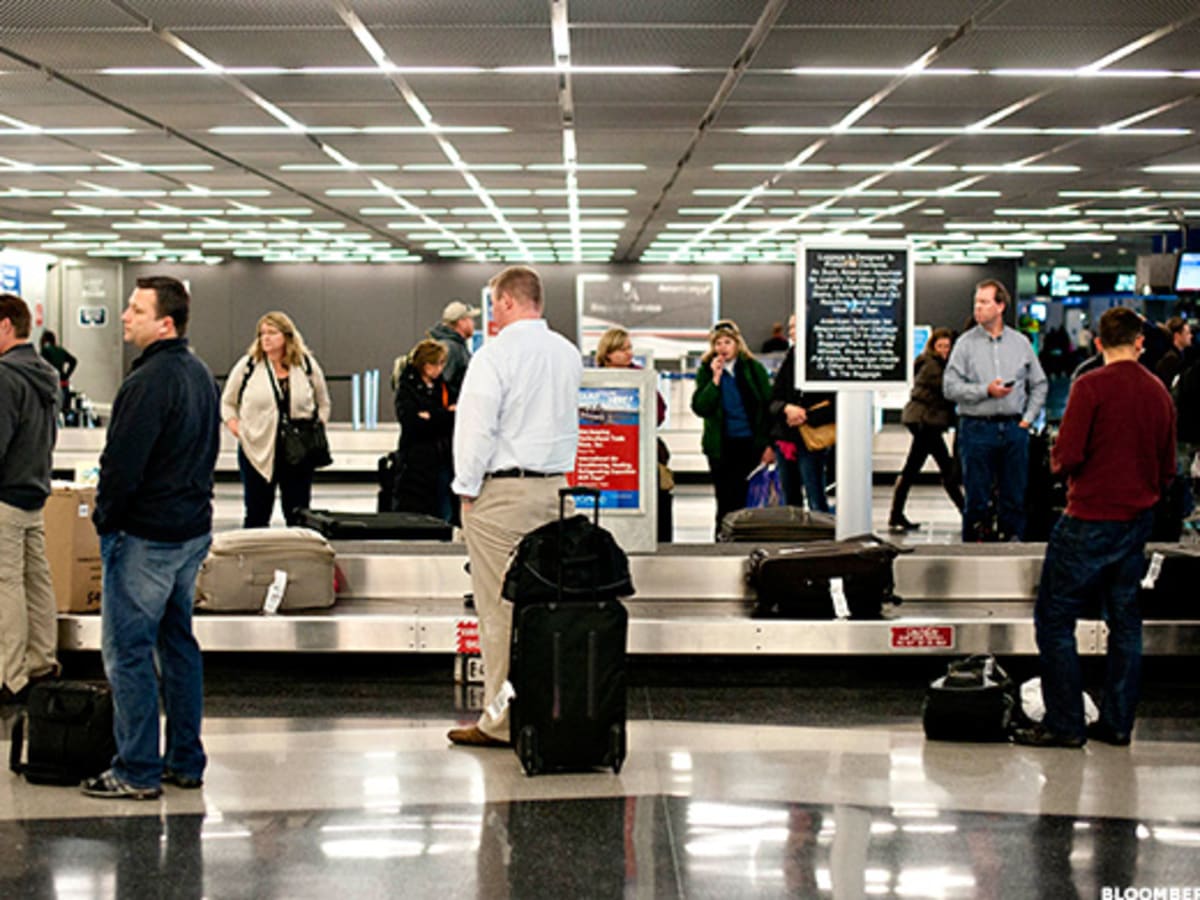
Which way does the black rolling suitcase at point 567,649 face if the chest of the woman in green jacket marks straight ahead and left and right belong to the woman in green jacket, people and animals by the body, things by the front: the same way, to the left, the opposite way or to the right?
the opposite way

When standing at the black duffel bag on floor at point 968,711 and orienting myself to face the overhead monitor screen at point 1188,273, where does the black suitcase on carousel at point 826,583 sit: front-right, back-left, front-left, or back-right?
front-left

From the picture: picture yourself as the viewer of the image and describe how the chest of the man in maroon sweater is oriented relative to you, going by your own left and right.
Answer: facing away from the viewer and to the left of the viewer

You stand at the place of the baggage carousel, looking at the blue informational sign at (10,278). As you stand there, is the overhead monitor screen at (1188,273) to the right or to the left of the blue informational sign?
right

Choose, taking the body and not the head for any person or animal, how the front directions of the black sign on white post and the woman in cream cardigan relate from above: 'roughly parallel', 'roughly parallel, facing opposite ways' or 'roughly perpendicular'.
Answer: roughly parallel

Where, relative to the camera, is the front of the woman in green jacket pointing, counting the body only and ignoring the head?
toward the camera

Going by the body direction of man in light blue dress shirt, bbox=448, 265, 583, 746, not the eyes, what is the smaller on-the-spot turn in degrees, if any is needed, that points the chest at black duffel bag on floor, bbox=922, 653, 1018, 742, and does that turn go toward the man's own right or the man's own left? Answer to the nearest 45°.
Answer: approximately 135° to the man's own right

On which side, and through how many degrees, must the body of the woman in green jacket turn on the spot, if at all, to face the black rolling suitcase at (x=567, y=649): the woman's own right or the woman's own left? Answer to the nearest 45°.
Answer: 0° — they already face it

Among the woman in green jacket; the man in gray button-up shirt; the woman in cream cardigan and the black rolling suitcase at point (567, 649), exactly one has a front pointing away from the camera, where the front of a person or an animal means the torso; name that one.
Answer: the black rolling suitcase

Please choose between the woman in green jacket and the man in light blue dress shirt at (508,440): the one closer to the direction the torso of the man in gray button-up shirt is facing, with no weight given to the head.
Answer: the man in light blue dress shirt

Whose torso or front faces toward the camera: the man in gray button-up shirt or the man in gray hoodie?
the man in gray button-up shirt

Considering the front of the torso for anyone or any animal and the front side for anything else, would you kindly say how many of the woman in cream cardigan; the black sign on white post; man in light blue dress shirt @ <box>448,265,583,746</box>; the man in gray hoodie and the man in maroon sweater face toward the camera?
2

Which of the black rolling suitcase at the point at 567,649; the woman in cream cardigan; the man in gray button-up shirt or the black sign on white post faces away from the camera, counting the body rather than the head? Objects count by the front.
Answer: the black rolling suitcase

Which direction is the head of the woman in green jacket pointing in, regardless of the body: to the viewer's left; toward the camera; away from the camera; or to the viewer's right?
toward the camera

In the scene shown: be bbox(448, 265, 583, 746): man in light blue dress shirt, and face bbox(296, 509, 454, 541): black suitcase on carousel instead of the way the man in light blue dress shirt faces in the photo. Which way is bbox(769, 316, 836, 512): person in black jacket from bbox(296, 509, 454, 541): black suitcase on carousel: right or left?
right

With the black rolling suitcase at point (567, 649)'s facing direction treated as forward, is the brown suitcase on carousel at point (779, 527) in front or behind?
in front

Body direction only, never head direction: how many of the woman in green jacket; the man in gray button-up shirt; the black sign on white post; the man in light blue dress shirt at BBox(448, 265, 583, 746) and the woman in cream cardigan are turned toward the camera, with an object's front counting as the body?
4

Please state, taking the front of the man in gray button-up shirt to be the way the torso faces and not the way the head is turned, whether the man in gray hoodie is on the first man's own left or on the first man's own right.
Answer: on the first man's own right
